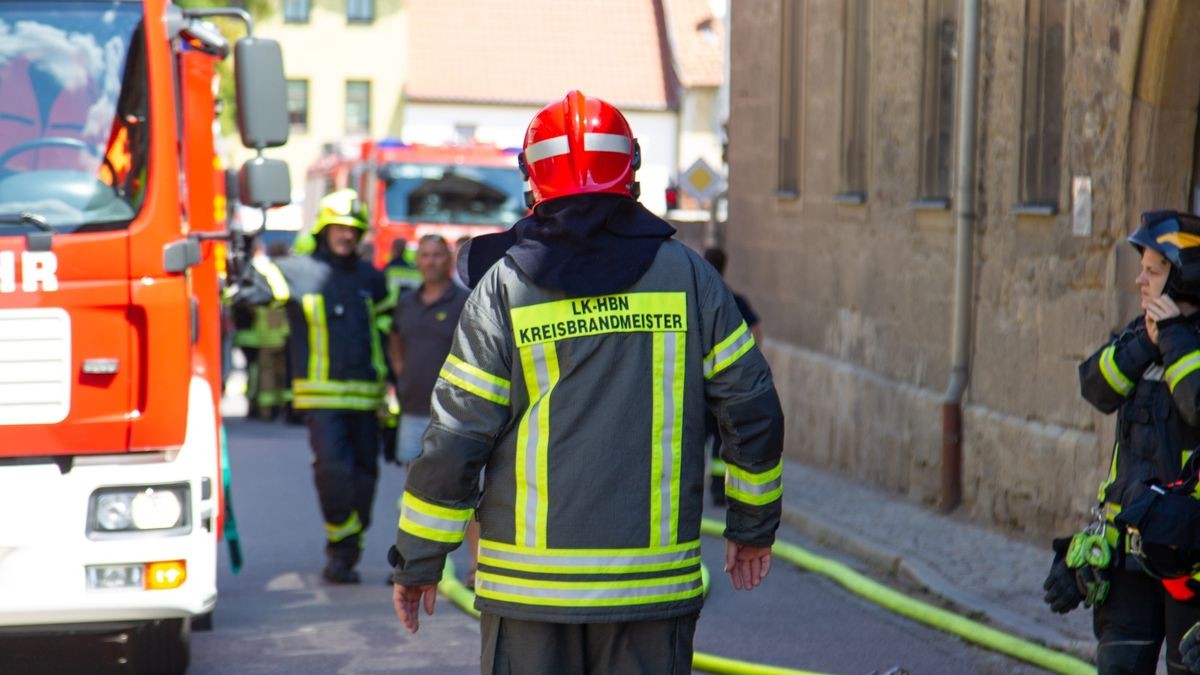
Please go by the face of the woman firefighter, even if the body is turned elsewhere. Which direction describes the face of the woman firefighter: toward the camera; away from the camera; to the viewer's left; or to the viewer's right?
to the viewer's left

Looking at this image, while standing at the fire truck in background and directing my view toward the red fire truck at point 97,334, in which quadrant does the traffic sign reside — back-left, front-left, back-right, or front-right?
back-left

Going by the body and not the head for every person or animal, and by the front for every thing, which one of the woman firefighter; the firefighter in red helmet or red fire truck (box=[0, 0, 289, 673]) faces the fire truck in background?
the firefighter in red helmet

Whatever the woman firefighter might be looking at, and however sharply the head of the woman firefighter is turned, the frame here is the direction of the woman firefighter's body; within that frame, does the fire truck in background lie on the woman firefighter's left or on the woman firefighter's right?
on the woman firefighter's right

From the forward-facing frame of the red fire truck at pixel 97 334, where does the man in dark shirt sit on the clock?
The man in dark shirt is roughly at 7 o'clock from the red fire truck.

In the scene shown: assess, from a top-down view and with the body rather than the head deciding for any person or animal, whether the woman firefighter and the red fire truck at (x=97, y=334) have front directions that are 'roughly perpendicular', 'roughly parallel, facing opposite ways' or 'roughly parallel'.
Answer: roughly perpendicular

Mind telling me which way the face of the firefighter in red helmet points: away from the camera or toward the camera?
away from the camera

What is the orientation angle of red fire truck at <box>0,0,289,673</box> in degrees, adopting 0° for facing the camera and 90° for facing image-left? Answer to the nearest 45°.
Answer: approximately 0°

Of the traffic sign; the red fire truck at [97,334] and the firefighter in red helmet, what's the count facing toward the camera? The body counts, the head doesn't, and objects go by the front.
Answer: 2

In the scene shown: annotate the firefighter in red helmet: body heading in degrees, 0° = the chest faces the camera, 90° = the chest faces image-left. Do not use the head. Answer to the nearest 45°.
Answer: approximately 180°

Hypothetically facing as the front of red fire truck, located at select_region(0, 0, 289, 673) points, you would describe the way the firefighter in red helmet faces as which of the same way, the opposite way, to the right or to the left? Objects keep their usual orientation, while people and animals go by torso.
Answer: the opposite way
